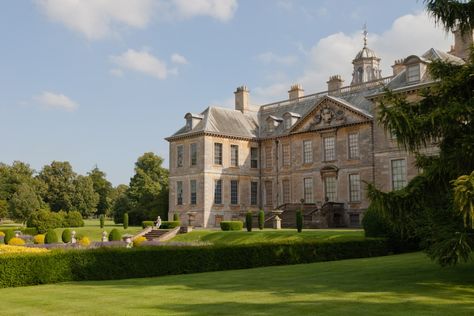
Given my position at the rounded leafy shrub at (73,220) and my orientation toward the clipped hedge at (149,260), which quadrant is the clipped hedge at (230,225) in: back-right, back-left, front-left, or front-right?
front-left

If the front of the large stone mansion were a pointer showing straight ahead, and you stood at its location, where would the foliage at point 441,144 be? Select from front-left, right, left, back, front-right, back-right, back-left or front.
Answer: front-left

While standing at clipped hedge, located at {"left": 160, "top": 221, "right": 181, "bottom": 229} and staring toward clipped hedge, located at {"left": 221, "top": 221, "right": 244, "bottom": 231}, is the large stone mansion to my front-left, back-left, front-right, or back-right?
front-left

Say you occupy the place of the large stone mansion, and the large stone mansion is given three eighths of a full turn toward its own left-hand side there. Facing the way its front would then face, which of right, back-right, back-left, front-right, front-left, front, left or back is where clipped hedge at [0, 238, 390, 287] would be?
right

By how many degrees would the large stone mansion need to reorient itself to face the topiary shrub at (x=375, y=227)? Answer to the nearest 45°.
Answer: approximately 45° to its left

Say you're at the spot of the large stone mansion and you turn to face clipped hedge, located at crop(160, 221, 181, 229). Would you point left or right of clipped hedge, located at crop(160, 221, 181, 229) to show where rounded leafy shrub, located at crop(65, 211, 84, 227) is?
right

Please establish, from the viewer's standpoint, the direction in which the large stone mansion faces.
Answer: facing the viewer and to the left of the viewer

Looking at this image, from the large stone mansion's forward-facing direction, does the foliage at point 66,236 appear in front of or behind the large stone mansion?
in front

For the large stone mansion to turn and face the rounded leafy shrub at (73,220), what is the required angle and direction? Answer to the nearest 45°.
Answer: approximately 45° to its right

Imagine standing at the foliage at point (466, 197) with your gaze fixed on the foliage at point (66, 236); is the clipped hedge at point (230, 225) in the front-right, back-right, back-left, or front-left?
front-right
